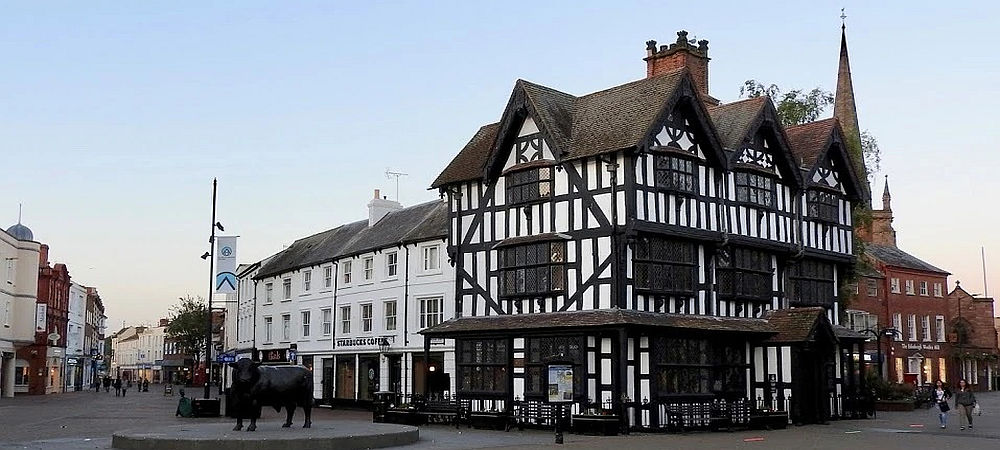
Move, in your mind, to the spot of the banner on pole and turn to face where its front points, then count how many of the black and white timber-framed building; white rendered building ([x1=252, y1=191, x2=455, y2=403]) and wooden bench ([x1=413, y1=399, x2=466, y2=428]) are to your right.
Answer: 0

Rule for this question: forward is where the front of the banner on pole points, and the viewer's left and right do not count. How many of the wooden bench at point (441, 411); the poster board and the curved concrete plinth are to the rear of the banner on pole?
0

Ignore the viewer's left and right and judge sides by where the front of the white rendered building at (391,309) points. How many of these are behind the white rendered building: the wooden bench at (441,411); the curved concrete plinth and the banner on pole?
0

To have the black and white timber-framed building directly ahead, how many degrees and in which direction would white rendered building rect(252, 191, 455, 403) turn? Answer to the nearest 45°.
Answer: approximately 90° to its left

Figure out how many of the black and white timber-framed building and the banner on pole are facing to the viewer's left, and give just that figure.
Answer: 0

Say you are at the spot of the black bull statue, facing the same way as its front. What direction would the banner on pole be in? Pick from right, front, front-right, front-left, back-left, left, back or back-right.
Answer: back-right

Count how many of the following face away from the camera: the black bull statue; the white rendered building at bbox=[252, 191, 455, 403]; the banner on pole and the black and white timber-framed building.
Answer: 0

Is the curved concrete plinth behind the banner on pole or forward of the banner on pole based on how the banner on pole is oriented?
forward

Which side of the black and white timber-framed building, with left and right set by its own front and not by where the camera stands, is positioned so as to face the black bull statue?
right

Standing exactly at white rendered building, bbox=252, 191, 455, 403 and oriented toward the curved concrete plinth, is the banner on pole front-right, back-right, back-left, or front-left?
front-right

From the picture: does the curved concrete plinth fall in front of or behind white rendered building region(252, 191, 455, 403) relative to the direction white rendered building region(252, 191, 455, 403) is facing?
in front

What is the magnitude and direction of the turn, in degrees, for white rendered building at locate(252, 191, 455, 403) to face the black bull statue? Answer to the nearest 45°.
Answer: approximately 45° to its left

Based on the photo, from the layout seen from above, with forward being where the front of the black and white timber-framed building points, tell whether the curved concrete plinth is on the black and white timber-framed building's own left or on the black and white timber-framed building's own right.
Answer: on the black and white timber-framed building's own right

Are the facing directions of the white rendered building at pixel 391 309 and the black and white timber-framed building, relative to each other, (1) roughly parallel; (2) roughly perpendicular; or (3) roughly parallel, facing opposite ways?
roughly perpendicular

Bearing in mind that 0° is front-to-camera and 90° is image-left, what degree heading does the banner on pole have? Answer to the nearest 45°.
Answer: approximately 0°
